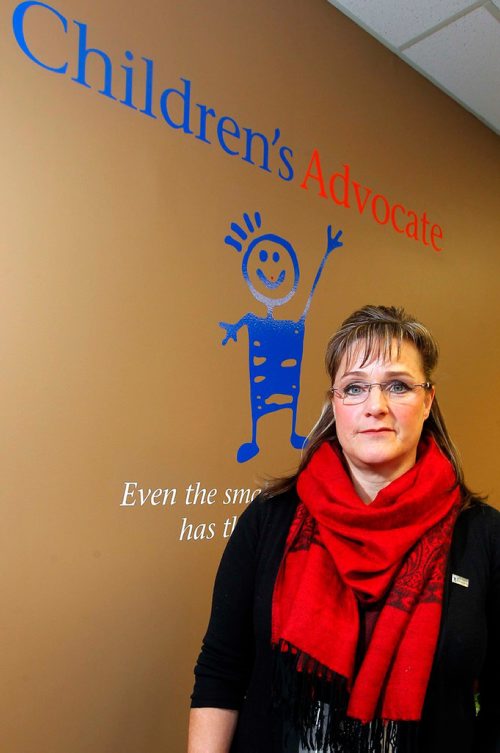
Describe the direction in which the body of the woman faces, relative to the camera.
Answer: toward the camera
